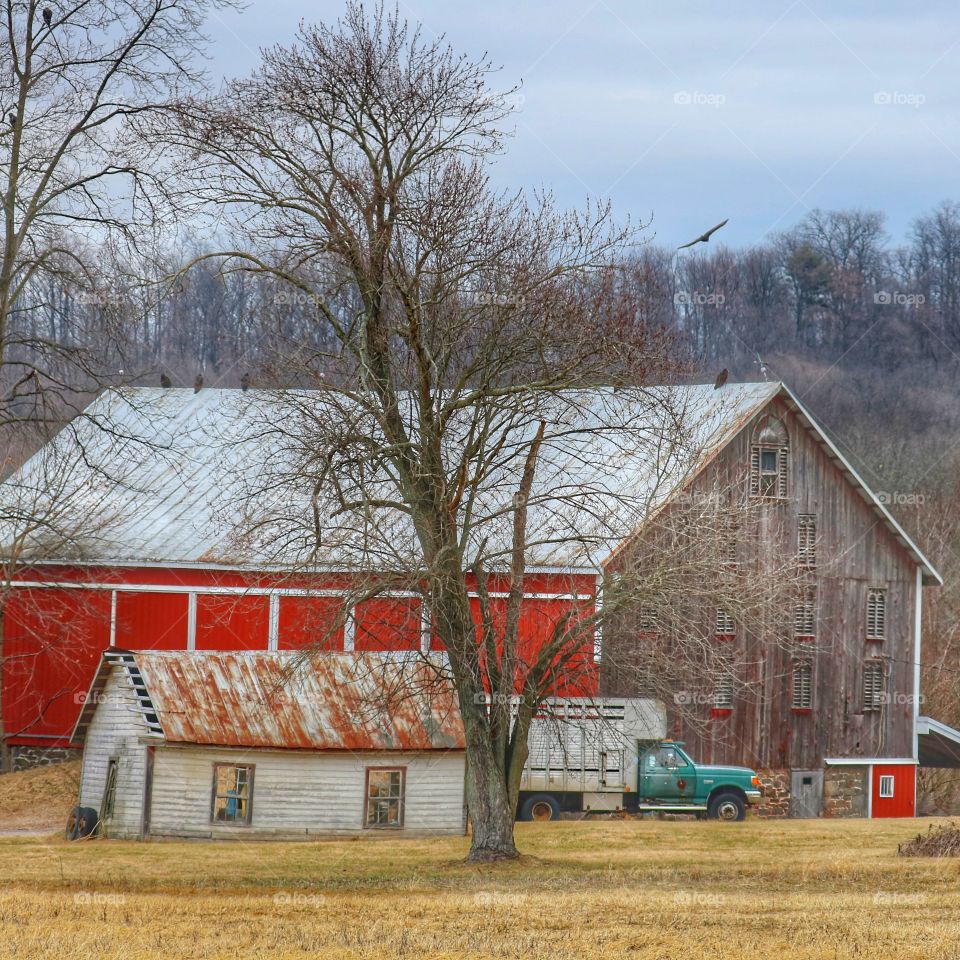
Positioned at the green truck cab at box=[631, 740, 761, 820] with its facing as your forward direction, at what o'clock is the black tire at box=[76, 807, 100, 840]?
The black tire is roughly at 5 o'clock from the green truck cab.

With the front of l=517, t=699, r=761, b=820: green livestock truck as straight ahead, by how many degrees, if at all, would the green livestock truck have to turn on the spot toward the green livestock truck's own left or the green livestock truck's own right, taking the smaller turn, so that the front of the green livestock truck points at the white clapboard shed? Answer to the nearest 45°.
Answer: approximately 135° to the green livestock truck's own right

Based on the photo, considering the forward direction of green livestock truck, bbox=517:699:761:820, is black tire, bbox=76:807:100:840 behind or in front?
behind

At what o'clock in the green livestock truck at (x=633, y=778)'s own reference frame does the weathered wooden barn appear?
The weathered wooden barn is roughly at 10 o'clock from the green livestock truck.

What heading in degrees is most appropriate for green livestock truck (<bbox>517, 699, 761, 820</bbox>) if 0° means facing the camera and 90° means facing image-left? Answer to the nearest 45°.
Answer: approximately 270°

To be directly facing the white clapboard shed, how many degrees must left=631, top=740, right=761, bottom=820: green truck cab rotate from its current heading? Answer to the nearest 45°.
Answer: approximately 135° to its right

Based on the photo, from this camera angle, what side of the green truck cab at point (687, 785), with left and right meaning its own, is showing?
right

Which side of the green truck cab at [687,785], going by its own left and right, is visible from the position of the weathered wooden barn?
left
